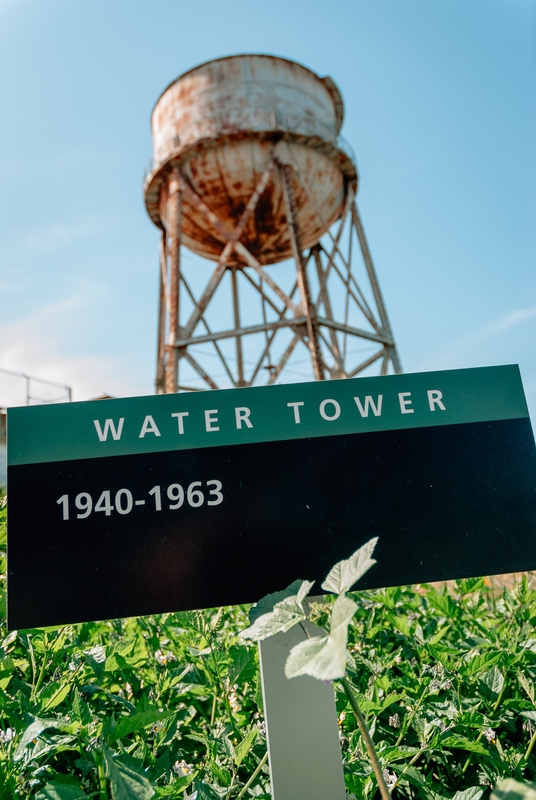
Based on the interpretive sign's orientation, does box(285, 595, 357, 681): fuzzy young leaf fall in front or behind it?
in front

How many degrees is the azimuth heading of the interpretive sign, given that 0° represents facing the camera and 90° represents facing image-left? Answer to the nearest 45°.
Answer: approximately 0°
